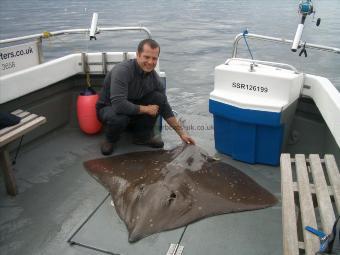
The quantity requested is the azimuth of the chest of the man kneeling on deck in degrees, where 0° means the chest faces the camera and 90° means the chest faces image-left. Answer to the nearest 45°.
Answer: approximately 315°
